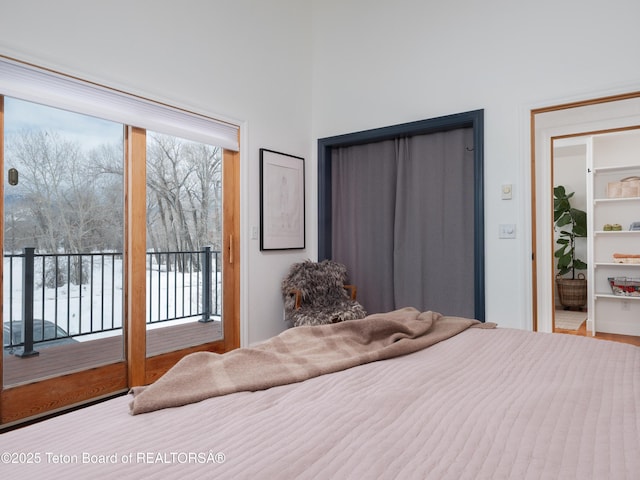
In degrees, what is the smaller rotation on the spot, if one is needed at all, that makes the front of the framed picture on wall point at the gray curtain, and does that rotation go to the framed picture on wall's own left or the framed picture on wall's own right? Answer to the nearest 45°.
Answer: approximately 45° to the framed picture on wall's own left

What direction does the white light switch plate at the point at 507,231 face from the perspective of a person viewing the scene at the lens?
facing the viewer

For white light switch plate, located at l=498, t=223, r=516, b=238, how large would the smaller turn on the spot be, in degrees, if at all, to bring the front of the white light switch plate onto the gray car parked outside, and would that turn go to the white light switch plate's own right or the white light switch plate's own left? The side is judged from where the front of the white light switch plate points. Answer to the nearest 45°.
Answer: approximately 45° to the white light switch plate's own right

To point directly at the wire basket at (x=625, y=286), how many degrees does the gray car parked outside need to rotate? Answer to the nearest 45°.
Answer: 0° — it already faces it

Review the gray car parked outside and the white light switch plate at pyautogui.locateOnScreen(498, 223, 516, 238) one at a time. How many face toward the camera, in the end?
1

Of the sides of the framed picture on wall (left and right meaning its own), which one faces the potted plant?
left

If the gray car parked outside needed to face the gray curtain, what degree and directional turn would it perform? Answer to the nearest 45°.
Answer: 0° — it already faces it

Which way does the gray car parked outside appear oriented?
to the viewer's right

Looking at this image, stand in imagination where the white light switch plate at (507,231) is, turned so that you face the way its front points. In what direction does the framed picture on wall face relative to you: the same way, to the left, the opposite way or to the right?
to the left

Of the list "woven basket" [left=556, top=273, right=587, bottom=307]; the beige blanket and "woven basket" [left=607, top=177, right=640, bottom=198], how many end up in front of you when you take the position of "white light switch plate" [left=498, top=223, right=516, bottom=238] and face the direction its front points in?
1

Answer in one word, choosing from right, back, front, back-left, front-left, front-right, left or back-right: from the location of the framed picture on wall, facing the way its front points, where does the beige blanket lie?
front-right

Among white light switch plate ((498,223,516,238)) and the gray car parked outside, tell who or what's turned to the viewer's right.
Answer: the gray car parked outside
